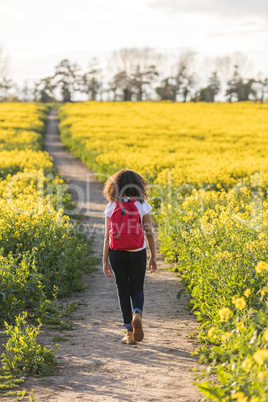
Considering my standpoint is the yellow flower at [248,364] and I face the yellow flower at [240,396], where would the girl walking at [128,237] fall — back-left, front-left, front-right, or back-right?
back-right

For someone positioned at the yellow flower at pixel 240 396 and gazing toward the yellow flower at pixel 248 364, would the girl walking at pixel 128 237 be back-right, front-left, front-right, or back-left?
front-left

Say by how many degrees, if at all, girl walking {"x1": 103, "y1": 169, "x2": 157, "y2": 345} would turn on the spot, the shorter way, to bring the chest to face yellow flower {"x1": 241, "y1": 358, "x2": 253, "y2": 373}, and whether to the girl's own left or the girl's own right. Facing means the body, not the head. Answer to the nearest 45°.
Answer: approximately 180°

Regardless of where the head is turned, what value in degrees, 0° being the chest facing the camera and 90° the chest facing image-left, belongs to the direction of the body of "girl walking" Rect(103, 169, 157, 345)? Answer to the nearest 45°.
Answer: approximately 180°

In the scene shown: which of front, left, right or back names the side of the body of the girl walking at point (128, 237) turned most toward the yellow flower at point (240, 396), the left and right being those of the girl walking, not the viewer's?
back
